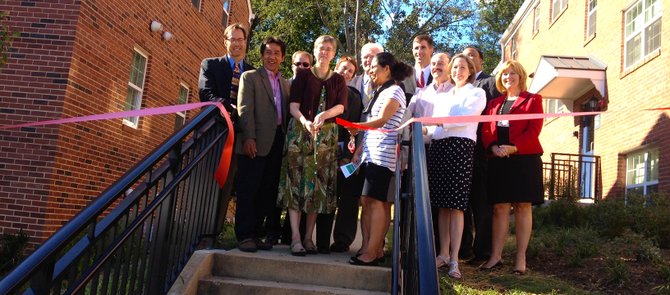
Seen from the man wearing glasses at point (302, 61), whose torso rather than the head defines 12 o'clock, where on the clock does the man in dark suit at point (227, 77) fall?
The man in dark suit is roughly at 3 o'clock from the man wearing glasses.

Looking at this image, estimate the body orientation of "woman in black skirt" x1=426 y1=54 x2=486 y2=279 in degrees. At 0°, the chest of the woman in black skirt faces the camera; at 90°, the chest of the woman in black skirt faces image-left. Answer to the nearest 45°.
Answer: approximately 0°

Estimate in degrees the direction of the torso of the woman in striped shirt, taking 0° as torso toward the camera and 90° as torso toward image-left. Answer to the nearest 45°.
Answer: approximately 90°

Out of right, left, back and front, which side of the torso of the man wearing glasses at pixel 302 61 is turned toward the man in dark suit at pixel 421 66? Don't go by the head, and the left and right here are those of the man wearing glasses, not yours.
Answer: left
